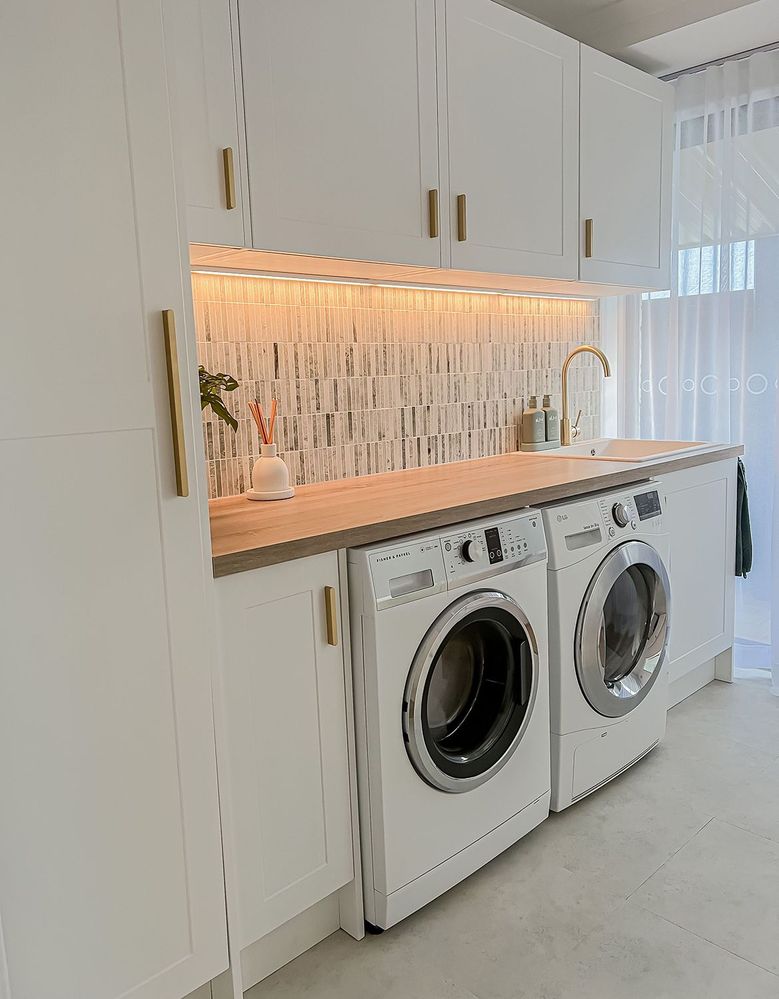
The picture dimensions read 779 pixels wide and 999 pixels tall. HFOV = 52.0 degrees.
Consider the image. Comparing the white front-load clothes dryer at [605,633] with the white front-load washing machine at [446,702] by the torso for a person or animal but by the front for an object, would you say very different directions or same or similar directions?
same or similar directions

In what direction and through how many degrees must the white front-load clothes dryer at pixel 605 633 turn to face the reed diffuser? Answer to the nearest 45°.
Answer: approximately 135° to its right

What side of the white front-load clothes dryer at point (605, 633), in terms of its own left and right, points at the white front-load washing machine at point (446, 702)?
right

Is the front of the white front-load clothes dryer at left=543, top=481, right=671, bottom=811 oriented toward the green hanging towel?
no

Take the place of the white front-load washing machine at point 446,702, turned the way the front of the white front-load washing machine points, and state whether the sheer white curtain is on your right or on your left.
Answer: on your left

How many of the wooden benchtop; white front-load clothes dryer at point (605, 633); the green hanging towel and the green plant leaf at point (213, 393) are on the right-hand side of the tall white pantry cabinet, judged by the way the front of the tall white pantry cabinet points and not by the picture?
0

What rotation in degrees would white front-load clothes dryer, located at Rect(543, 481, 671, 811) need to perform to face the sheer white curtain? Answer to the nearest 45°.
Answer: approximately 135° to its left

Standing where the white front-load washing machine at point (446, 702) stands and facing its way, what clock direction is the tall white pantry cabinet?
The tall white pantry cabinet is roughly at 3 o'clock from the white front-load washing machine.

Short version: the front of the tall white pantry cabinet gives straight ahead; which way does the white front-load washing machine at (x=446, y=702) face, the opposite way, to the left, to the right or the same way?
the same way

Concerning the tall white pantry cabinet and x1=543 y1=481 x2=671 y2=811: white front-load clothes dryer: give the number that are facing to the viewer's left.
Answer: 0

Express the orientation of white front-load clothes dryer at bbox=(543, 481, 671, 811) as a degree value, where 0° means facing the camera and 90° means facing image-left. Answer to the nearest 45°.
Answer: approximately 315°

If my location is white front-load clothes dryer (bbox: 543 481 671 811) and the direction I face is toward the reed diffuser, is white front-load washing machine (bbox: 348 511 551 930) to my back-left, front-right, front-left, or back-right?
front-left

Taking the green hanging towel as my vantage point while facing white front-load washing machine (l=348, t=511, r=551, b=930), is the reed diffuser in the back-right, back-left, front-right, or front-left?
front-right

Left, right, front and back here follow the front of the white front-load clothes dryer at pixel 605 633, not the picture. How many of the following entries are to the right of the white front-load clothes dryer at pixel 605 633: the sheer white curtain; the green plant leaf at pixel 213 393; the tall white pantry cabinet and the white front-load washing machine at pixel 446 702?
3

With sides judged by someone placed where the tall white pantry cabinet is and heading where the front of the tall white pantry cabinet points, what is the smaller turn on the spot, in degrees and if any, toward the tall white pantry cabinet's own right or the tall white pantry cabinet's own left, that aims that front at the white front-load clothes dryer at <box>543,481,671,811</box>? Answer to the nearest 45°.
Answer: approximately 90° to the tall white pantry cabinet's own left

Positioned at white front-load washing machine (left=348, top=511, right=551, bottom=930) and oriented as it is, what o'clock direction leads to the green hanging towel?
The green hanging towel is roughly at 9 o'clock from the white front-load washing machine.

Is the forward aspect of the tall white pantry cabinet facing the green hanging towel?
no
